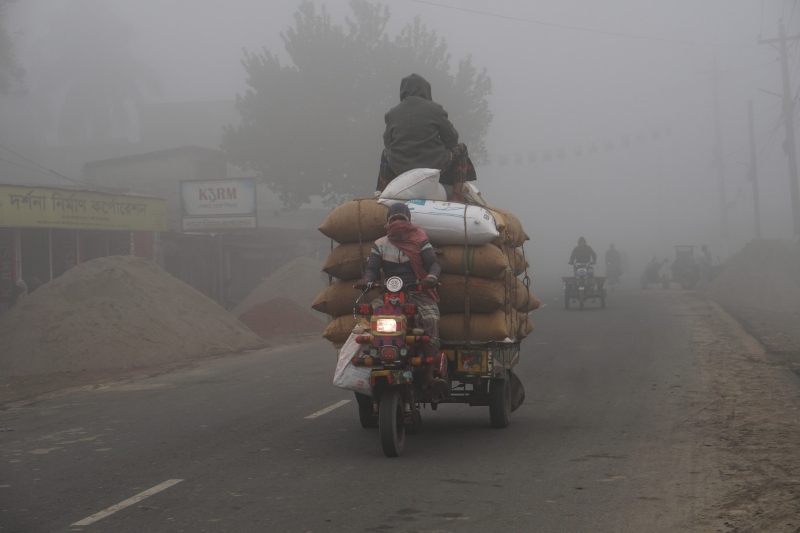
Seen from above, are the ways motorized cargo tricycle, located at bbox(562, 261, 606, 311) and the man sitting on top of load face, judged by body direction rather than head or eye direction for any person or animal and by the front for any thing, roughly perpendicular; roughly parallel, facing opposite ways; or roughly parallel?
roughly parallel, facing opposite ways

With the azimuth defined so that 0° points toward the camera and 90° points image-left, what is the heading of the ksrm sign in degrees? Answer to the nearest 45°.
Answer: approximately 0°

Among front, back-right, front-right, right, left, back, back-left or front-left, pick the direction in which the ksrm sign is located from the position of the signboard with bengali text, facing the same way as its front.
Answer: left

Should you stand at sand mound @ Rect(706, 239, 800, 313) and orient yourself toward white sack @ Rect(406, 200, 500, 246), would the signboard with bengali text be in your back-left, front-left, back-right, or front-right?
front-right

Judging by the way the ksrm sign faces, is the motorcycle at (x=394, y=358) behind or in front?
in front

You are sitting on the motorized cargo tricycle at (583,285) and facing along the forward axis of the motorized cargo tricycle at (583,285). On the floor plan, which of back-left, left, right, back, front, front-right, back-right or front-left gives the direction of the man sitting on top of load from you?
front

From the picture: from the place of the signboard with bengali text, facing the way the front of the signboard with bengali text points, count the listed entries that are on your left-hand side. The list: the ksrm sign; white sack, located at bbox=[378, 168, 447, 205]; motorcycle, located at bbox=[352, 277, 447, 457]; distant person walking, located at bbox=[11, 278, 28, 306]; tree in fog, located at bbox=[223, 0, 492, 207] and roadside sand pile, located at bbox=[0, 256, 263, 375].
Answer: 2

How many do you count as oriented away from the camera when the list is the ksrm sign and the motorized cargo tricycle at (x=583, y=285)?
0

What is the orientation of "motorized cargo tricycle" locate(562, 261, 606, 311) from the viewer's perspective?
toward the camera

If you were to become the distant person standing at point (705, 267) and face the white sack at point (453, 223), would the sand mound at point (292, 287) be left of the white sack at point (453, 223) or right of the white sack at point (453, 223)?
right

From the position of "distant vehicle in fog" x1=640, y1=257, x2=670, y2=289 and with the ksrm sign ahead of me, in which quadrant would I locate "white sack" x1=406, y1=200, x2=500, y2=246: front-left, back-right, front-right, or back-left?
front-left

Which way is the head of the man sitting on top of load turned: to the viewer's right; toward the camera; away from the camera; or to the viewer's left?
away from the camera

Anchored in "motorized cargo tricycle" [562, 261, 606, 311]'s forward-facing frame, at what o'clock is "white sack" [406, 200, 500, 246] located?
The white sack is roughly at 12 o'clock from the motorized cargo tricycle.

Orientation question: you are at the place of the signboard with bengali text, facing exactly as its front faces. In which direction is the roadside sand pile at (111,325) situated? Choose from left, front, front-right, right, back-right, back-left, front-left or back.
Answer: front-right

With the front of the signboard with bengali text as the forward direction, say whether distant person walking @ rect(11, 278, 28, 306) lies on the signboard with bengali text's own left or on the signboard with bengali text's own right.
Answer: on the signboard with bengali text's own right

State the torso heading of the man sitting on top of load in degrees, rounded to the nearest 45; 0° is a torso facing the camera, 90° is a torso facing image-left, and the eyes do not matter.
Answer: approximately 180°

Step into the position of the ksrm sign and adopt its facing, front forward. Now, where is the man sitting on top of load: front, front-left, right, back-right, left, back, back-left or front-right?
front
